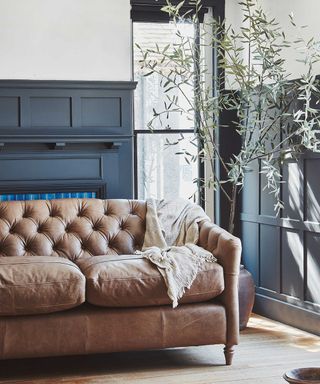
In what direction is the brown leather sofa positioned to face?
toward the camera

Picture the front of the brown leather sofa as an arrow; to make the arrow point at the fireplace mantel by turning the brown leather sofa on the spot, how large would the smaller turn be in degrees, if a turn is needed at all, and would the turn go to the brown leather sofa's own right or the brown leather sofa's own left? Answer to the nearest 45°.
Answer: approximately 180°

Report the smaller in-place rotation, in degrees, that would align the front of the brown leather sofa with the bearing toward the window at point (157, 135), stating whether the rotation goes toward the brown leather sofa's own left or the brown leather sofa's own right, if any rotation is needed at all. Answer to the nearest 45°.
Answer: approximately 180°
